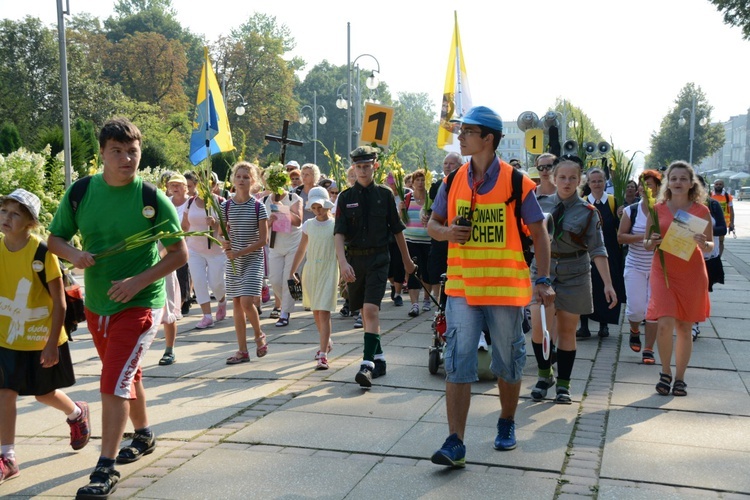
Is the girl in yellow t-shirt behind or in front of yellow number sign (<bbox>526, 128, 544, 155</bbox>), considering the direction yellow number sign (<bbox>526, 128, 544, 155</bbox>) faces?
in front

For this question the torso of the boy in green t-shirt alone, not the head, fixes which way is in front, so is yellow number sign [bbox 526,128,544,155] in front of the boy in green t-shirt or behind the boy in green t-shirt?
behind

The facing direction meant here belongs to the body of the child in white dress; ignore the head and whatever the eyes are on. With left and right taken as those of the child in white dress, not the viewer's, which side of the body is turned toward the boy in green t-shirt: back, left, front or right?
front

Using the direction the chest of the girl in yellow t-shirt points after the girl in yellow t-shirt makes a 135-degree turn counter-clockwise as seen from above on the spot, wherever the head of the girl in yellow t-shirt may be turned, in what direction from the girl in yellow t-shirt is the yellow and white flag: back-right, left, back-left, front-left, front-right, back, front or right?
front-left

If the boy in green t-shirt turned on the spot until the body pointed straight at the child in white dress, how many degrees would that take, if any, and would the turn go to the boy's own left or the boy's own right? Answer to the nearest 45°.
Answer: approximately 180°

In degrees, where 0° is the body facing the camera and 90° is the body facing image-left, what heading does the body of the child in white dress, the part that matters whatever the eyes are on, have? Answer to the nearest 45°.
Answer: approximately 0°

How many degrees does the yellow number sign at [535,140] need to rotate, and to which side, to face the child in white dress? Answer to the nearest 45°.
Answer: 0° — it already faces them

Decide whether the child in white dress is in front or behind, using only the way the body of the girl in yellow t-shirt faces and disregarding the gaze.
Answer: behind

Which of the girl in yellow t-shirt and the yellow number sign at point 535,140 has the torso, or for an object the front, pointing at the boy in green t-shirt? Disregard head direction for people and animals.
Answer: the yellow number sign
